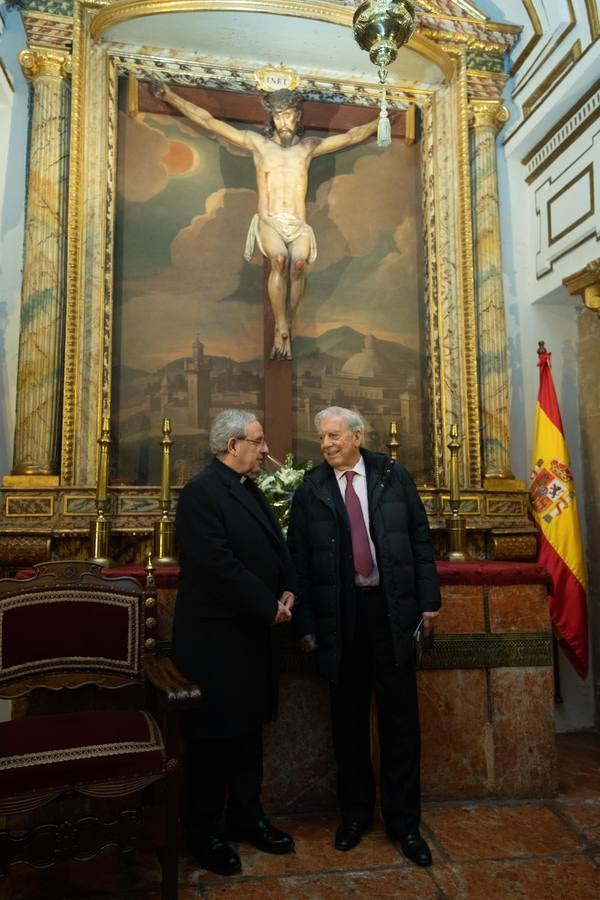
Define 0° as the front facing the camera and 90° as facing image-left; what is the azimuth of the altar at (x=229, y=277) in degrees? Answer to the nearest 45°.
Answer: approximately 0°

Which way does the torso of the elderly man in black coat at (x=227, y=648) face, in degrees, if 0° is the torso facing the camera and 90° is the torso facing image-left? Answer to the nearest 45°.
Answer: approximately 315°

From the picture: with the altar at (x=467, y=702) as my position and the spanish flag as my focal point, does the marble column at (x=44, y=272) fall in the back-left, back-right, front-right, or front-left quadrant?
back-left

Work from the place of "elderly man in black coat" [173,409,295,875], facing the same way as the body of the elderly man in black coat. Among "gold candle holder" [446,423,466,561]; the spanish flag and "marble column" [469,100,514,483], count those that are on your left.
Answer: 3

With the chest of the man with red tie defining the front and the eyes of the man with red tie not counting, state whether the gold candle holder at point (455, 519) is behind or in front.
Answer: behind
